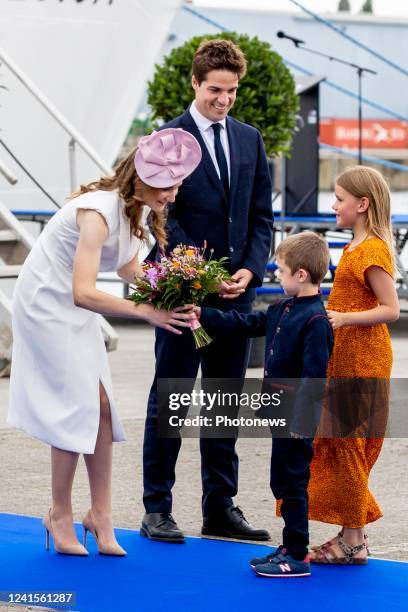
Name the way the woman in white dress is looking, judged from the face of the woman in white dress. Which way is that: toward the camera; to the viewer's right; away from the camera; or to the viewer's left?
to the viewer's right

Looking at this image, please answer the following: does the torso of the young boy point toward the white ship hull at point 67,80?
no

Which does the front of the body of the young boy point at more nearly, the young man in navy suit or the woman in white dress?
the woman in white dress

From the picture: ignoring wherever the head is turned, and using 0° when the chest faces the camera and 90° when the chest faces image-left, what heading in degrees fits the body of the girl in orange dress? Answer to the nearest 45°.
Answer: approximately 90°

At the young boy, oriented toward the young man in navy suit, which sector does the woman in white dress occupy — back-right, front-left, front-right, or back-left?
front-left

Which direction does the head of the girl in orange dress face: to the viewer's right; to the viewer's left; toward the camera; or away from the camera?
to the viewer's left

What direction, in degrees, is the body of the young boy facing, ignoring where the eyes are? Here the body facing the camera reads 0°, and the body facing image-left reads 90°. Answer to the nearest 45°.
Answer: approximately 90°

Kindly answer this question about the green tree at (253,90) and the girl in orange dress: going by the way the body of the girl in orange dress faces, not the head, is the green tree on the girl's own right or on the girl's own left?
on the girl's own right

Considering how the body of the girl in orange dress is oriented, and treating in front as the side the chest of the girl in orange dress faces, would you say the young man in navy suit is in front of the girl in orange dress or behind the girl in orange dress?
in front

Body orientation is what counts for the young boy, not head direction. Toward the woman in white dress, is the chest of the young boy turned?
yes

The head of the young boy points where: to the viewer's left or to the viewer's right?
to the viewer's left
